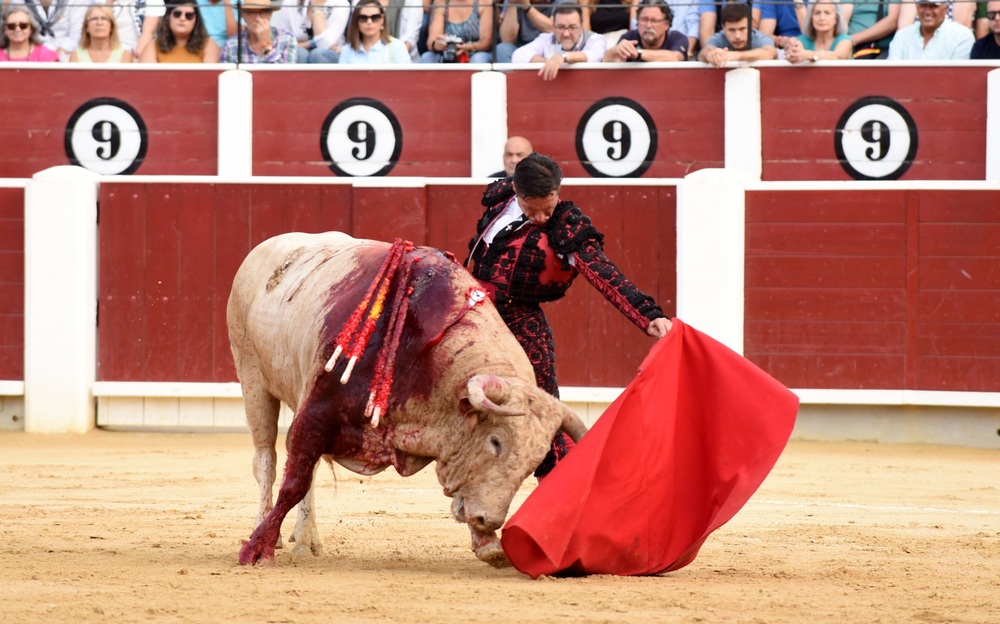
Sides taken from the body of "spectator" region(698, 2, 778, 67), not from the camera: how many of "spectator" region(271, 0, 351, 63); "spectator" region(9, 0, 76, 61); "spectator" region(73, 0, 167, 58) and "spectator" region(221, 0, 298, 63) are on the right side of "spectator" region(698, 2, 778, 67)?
4

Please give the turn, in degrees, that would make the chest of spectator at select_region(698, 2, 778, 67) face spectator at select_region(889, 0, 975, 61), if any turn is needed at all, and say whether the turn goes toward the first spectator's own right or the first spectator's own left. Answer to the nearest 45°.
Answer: approximately 90° to the first spectator's own left

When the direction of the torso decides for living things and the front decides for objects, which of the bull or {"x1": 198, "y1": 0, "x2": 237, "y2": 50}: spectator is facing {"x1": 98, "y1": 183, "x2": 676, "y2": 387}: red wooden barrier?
the spectator

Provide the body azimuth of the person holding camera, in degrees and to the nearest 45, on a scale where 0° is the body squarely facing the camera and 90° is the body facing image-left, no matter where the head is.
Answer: approximately 0°

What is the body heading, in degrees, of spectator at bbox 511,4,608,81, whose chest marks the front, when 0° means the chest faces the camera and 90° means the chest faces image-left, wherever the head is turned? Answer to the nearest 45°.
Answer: approximately 0°

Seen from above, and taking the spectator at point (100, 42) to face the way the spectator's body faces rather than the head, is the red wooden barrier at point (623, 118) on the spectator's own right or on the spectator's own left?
on the spectator's own left

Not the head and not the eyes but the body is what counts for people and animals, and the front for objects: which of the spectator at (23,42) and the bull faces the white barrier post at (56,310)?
the spectator

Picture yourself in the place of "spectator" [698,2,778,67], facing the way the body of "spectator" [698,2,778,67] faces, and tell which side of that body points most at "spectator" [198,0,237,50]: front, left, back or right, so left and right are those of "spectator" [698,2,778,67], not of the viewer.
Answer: right
